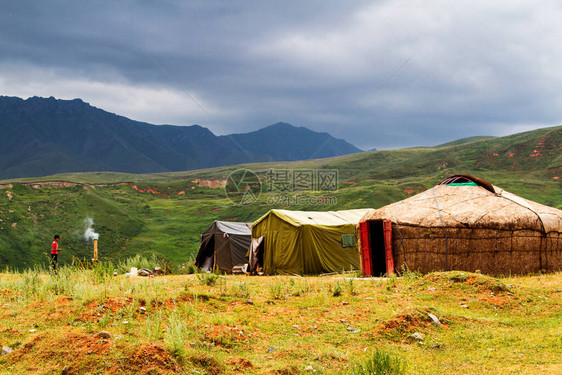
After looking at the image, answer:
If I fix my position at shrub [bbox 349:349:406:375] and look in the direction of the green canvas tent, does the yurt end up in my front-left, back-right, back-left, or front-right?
front-right

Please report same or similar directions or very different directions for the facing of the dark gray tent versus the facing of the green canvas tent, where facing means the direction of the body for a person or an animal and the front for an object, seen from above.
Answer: same or similar directions

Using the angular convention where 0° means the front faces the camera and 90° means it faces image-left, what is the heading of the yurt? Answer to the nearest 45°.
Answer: approximately 45°

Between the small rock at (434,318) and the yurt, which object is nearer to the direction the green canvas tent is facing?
the small rock

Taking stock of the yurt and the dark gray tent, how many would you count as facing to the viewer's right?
0

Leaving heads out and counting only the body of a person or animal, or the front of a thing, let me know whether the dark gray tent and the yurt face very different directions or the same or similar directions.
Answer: same or similar directions

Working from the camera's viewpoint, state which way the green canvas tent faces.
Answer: facing the viewer and to the left of the viewer

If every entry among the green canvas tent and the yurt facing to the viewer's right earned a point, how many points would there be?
0

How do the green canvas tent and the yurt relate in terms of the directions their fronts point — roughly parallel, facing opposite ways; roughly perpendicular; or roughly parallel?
roughly parallel

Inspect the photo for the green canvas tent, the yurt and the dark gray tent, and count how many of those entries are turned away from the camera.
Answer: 0

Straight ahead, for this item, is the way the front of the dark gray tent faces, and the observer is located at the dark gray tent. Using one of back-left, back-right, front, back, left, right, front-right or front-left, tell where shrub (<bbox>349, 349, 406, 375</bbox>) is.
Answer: front-left

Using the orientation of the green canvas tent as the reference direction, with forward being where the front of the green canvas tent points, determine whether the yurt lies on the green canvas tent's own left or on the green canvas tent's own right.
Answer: on the green canvas tent's own left

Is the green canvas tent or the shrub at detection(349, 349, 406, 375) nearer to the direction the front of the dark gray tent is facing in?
the shrub
